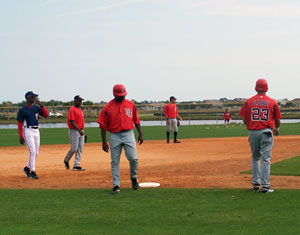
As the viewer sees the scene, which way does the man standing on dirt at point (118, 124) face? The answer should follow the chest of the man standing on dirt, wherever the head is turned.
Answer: toward the camera

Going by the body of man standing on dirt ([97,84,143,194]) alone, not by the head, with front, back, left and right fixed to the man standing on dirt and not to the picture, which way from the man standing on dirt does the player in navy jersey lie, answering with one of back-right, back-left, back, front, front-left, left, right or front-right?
back-right

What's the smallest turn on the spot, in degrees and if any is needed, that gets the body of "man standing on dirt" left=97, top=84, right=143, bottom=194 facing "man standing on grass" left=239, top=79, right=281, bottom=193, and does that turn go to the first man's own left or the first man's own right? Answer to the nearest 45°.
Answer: approximately 90° to the first man's own left

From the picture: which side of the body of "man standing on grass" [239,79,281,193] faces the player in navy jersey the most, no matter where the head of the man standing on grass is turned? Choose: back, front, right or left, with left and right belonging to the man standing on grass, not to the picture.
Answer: left

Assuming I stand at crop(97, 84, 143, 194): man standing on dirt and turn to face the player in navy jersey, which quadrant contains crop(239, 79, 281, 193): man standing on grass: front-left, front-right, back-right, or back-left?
back-right

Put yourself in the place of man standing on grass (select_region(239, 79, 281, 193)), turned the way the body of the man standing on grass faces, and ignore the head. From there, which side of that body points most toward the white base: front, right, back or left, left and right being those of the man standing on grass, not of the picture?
left

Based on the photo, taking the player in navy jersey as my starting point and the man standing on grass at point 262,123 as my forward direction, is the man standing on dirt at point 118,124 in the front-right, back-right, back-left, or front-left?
front-right

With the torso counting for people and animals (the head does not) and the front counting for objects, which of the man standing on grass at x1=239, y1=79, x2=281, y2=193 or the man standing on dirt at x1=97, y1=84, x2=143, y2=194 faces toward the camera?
the man standing on dirt at x1=97, y1=84, x2=143, y2=194

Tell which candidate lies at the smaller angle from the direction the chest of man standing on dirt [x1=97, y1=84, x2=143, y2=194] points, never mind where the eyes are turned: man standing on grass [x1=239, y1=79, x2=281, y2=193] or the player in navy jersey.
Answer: the man standing on grass

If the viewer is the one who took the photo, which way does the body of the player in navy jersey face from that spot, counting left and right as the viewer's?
facing the viewer and to the right of the viewer

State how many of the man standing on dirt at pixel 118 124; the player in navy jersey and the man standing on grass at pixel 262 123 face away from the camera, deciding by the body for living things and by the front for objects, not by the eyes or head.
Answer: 1

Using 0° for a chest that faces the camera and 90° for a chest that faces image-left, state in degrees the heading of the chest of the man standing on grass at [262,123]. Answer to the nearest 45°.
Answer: approximately 180°

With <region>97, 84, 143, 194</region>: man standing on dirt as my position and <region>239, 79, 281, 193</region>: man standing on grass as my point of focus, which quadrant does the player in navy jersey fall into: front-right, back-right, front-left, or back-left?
back-left

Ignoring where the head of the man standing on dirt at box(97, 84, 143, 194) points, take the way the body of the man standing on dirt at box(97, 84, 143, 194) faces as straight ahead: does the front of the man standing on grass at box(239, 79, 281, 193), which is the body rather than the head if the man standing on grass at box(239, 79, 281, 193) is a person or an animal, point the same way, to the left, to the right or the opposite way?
the opposite way
